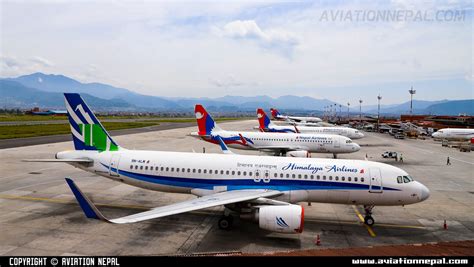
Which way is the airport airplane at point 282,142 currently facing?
to the viewer's right

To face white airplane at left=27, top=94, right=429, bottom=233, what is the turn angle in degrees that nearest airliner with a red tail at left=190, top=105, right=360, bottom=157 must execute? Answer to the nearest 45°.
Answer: approximately 90° to its right
